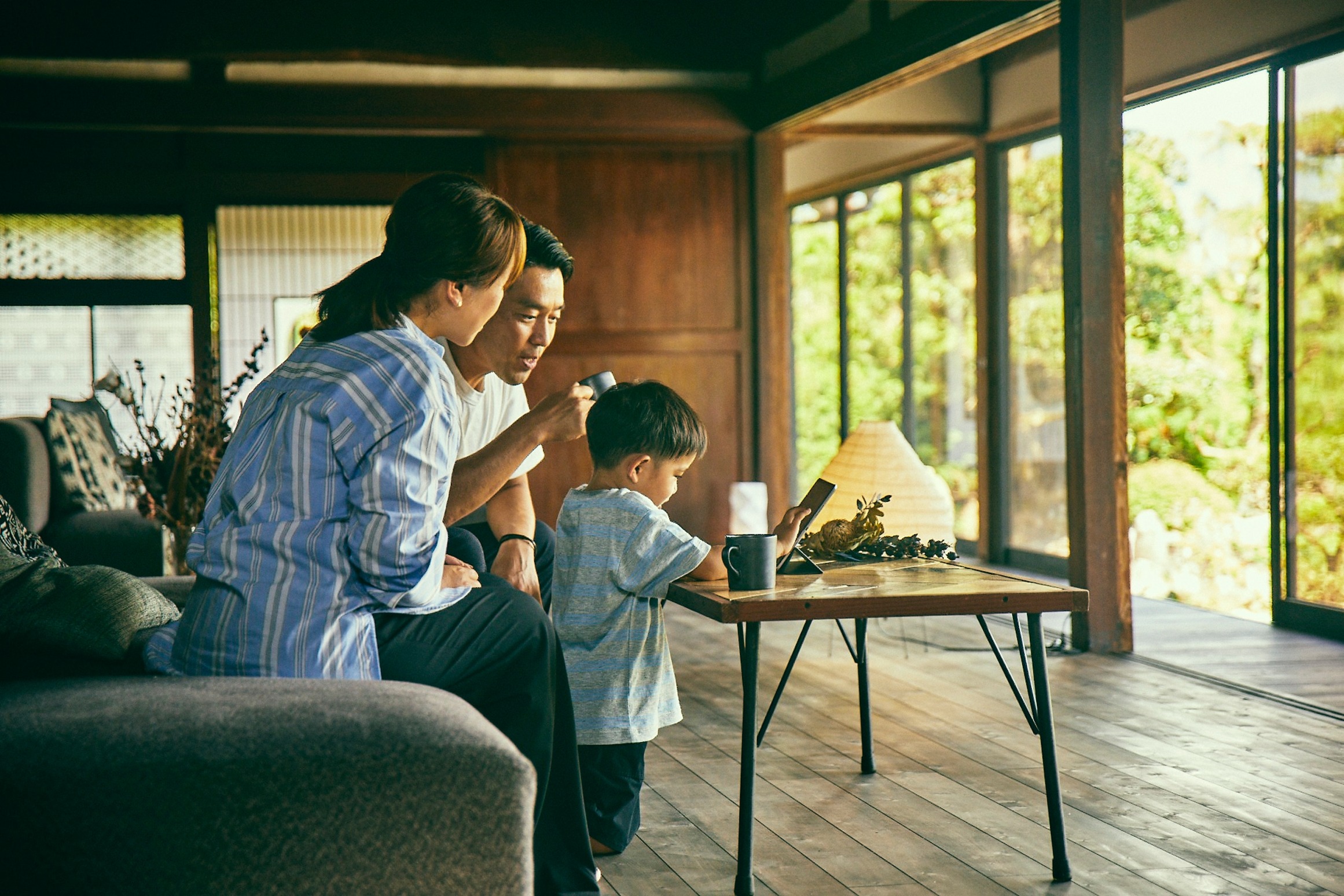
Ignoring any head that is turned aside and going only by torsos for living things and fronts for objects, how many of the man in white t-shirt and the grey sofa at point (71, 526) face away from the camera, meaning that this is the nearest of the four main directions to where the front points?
0

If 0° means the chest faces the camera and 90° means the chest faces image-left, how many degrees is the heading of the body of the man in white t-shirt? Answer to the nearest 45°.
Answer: approximately 315°

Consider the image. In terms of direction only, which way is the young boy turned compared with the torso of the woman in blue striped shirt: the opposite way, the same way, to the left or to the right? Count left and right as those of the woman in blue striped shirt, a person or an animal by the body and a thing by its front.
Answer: the same way

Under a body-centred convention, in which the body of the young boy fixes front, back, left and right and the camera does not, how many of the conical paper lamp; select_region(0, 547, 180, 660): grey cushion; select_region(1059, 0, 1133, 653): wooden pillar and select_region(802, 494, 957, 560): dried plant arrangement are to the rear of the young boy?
1

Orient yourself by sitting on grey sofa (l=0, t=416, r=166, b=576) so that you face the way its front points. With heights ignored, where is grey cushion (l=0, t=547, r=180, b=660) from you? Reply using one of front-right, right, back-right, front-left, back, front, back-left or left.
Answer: right

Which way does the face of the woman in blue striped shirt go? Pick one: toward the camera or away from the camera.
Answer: away from the camera

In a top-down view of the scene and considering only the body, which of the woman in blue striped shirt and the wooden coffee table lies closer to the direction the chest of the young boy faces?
the wooden coffee table

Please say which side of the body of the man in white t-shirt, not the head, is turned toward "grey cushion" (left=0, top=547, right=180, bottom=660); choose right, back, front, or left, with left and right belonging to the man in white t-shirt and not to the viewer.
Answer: right

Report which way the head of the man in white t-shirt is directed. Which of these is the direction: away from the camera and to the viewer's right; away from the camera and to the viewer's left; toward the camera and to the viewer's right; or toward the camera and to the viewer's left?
toward the camera and to the viewer's right

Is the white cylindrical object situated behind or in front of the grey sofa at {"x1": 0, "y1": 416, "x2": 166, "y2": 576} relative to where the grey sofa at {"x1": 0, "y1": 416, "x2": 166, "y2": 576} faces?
in front

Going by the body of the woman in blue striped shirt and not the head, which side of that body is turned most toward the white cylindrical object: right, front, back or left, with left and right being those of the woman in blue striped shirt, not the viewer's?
front

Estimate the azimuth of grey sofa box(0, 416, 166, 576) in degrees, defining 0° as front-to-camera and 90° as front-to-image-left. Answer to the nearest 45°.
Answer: approximately 270°

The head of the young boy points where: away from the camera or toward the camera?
away from the camera
